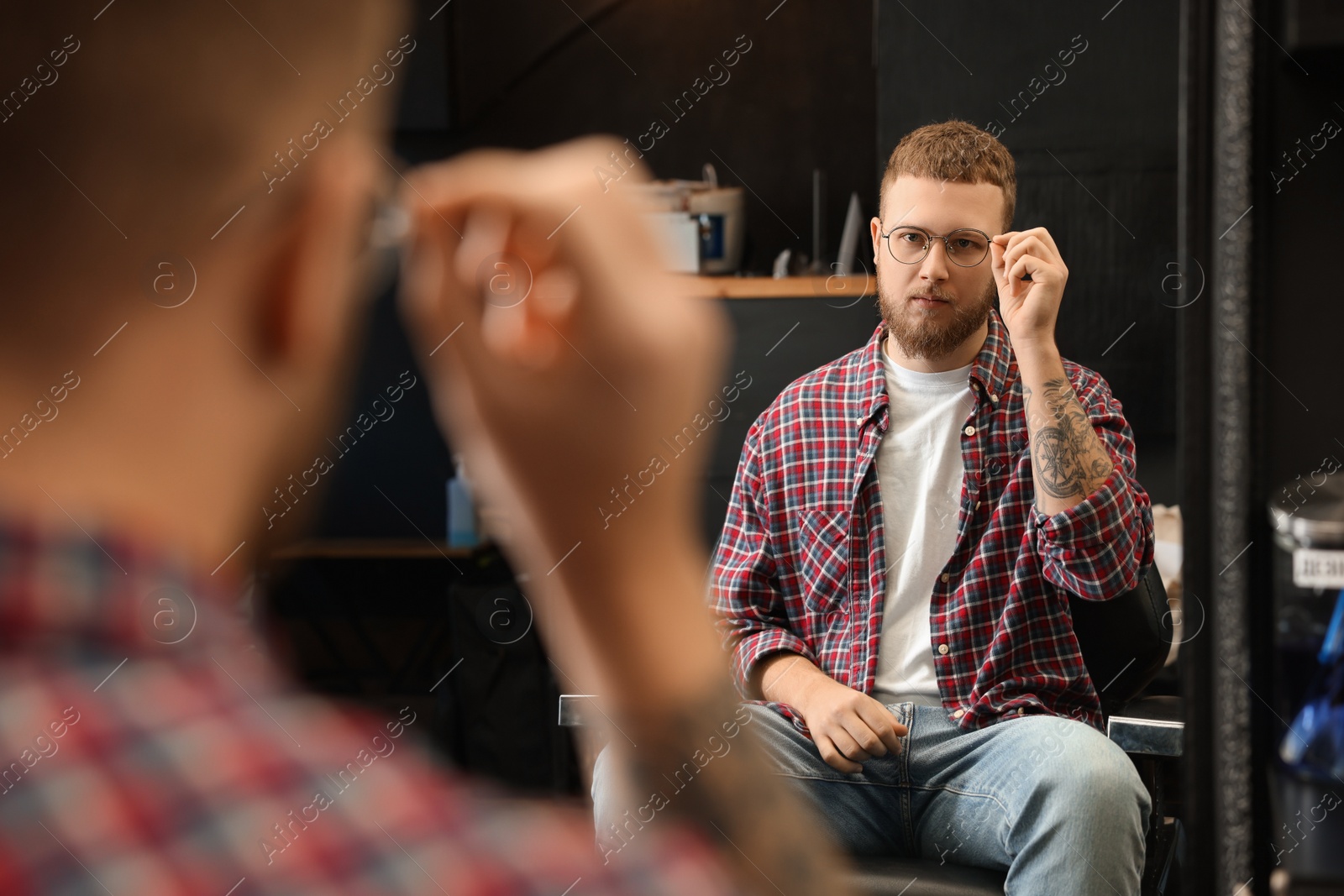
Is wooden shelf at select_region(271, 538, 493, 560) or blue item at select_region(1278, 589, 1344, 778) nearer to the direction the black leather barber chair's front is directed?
the blue item

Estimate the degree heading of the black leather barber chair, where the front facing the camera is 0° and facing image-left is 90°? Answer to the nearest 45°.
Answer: approximately 0°

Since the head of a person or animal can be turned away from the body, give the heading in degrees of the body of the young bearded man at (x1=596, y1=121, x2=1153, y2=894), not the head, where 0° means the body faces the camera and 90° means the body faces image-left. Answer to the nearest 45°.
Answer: approximately 0°

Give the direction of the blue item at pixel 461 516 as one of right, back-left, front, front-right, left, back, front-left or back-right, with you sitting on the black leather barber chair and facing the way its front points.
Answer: back-right

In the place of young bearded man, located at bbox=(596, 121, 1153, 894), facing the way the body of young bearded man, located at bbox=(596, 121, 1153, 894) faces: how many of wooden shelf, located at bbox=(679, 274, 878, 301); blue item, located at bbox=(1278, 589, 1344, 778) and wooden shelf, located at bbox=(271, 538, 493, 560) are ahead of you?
1

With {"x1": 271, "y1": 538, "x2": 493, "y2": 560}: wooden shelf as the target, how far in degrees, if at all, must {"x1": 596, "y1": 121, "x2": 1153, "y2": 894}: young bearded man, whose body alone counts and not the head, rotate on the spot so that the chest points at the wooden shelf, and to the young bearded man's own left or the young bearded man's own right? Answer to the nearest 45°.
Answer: approximately 135° to the young bearded man's own right

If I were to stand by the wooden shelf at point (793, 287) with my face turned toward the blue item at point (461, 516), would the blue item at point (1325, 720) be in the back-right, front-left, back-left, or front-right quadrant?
back-left

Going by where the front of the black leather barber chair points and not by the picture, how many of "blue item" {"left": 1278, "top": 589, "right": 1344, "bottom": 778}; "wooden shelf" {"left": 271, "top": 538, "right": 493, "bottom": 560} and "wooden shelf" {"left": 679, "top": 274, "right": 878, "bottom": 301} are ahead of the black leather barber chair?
1
